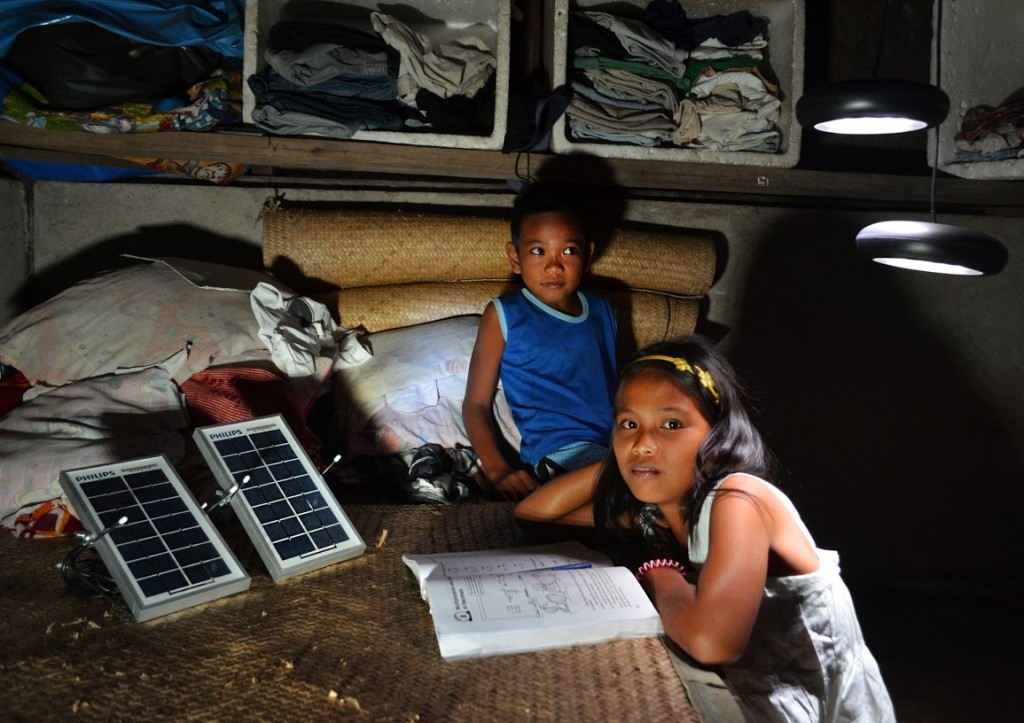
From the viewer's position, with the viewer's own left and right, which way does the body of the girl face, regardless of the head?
facing the viewer and to the left of the viewer

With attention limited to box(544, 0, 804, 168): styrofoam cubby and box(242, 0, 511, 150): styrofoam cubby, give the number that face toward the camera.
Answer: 2

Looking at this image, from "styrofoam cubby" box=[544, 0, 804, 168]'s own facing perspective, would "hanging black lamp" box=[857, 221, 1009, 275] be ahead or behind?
ahead

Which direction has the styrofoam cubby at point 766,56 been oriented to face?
toward the camera

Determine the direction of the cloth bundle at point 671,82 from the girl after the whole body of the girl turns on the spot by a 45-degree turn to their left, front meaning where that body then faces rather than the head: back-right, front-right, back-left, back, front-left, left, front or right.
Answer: back

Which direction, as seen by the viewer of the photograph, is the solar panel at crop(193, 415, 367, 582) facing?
facing the viewer and to the right of the viewer

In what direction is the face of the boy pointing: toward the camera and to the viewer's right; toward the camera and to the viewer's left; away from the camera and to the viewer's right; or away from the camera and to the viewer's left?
toward the camera and to the viewer's right

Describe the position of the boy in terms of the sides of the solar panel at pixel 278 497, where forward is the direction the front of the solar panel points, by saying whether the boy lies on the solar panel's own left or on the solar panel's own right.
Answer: on the solar panel's own left

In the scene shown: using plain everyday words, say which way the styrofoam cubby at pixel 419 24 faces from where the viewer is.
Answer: facing the viewer

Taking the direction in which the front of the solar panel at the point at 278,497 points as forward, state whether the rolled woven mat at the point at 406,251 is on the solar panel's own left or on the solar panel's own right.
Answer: on the solar panel's own left

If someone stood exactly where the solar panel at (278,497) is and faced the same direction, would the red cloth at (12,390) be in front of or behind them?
behind
